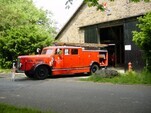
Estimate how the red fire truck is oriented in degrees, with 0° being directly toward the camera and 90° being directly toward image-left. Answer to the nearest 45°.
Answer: approximately 45°

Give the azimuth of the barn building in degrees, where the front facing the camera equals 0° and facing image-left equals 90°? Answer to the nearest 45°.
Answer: approximately 45°
